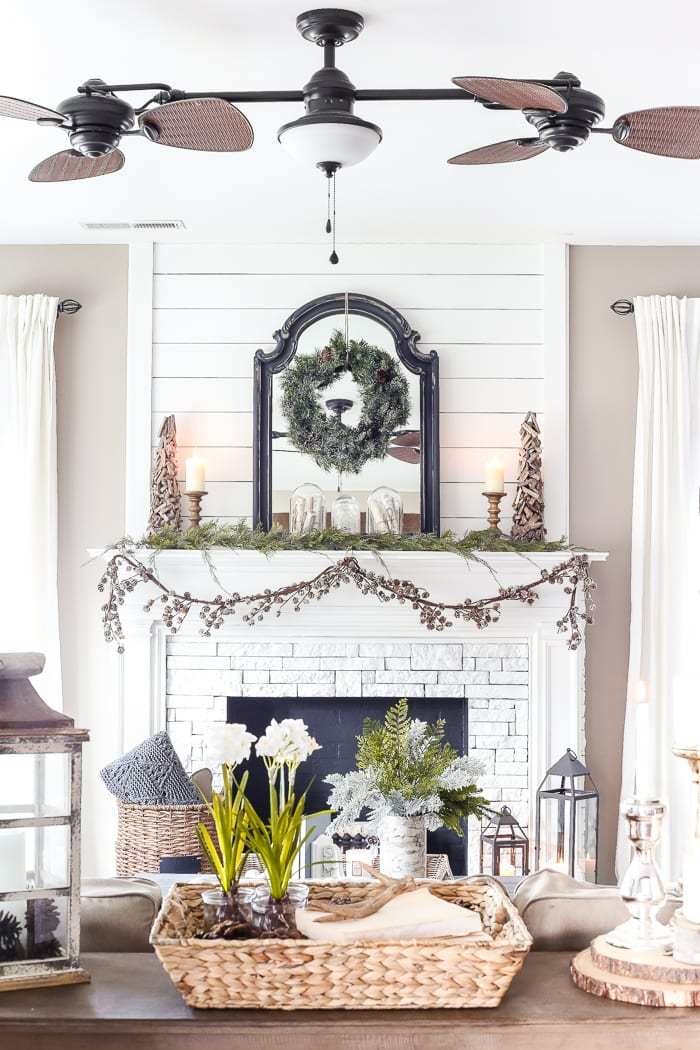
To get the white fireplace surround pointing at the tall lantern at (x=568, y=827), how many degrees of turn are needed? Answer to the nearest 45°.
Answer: approximately 45° to its left

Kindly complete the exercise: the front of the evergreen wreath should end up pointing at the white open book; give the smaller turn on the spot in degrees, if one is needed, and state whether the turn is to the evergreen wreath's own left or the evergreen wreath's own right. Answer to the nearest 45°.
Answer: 0° — it already faces it

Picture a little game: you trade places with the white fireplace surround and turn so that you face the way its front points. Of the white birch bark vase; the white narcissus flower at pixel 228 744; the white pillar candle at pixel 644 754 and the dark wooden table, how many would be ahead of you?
4

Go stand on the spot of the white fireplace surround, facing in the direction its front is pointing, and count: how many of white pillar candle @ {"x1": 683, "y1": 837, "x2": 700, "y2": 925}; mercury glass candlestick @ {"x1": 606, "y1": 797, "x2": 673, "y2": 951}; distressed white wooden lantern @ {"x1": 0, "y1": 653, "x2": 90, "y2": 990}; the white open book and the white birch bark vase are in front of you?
5

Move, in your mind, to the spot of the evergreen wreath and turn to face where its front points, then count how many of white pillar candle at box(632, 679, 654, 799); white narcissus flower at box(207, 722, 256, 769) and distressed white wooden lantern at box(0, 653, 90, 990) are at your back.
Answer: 0

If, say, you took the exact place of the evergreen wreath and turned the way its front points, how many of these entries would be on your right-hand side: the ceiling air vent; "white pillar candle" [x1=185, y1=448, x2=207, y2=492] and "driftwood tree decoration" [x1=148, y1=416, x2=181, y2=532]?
3

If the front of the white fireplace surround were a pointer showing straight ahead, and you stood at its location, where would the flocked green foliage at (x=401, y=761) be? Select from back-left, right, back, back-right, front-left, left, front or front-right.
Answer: front

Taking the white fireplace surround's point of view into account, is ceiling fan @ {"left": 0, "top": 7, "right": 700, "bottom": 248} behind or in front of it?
in front

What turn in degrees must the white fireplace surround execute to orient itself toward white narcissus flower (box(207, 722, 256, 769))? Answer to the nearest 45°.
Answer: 0° — it already faces it

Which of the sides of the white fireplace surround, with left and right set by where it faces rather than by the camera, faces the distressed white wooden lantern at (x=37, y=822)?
front

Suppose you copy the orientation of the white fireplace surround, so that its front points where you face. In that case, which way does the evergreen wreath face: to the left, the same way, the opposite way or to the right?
the same way

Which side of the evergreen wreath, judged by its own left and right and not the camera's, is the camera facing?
front

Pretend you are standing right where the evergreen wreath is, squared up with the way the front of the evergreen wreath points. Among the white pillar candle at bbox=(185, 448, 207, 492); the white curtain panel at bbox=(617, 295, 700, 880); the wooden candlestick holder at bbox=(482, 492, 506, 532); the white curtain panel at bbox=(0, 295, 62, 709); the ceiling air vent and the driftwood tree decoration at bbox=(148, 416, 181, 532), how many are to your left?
2

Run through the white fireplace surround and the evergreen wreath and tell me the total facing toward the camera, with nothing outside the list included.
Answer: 2

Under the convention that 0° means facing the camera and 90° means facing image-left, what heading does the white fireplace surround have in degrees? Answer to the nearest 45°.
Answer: approximately 0°

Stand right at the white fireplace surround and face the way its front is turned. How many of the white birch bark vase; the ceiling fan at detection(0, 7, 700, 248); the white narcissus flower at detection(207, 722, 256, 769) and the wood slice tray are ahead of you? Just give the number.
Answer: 4

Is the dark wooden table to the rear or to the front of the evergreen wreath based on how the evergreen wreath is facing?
to the front
